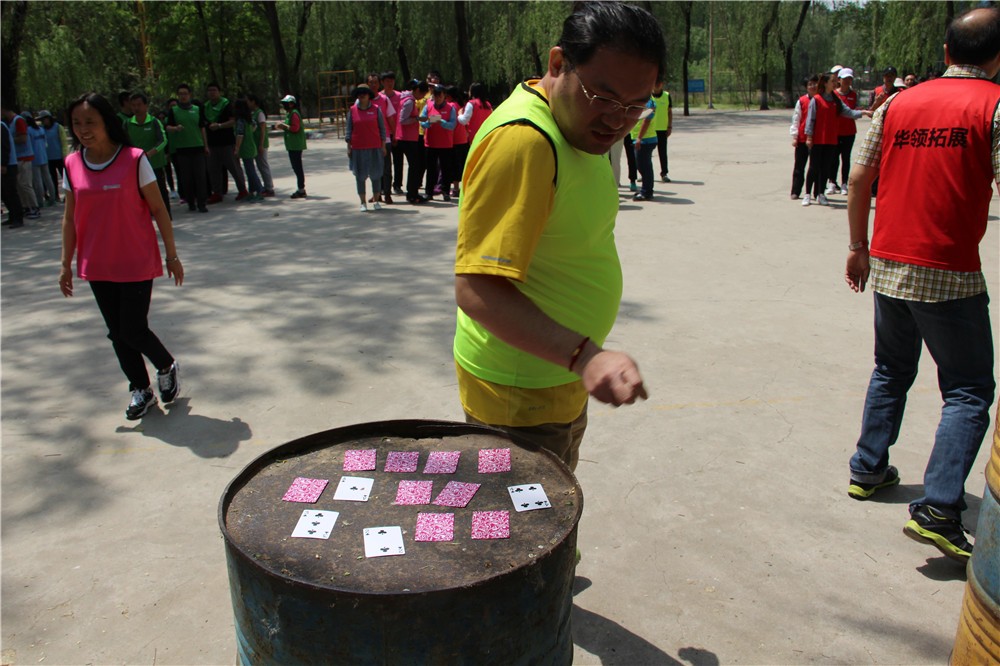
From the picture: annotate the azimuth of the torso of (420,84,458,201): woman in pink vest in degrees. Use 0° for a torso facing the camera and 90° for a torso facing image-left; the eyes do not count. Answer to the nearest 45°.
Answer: approximately 0°

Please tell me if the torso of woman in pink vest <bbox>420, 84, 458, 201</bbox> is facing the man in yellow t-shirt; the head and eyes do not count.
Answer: yes

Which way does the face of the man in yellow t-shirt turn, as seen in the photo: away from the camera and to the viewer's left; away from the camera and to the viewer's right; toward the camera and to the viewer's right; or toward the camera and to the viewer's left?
toward the camera and to the viewer's right

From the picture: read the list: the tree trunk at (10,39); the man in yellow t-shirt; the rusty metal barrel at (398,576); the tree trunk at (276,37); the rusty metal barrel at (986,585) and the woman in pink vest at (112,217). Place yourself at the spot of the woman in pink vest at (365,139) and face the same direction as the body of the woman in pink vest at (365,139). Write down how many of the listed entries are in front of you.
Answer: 4

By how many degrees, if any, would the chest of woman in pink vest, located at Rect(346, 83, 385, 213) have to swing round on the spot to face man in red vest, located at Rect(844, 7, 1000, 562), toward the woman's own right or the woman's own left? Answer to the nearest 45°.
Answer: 0° — they already face them

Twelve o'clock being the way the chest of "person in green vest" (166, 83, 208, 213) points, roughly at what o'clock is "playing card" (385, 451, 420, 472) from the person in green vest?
The playing card is roughly at 12 o'clock from the person in green vest.
